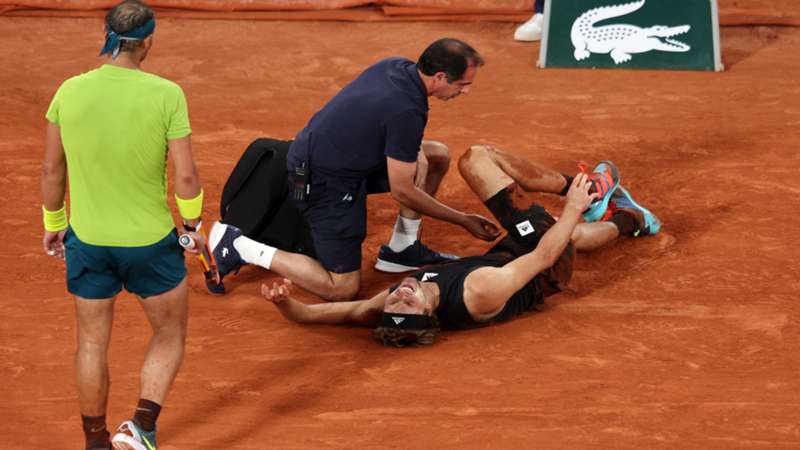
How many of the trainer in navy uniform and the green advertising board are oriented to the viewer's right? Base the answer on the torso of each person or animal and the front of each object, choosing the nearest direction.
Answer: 1

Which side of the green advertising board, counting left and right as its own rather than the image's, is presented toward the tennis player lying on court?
front

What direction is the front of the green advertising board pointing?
toward the camera

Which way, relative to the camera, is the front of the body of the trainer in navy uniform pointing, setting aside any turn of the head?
to the viewer's right

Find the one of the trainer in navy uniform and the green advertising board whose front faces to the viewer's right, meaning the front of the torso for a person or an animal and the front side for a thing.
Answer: the trainer in navy uniform

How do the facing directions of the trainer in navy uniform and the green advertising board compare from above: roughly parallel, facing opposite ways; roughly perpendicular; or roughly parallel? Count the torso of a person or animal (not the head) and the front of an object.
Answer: roughly perpendicular

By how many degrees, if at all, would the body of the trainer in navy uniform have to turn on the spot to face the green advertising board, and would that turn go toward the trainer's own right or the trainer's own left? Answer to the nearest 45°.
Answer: approximately 45° to the trainer's own left
